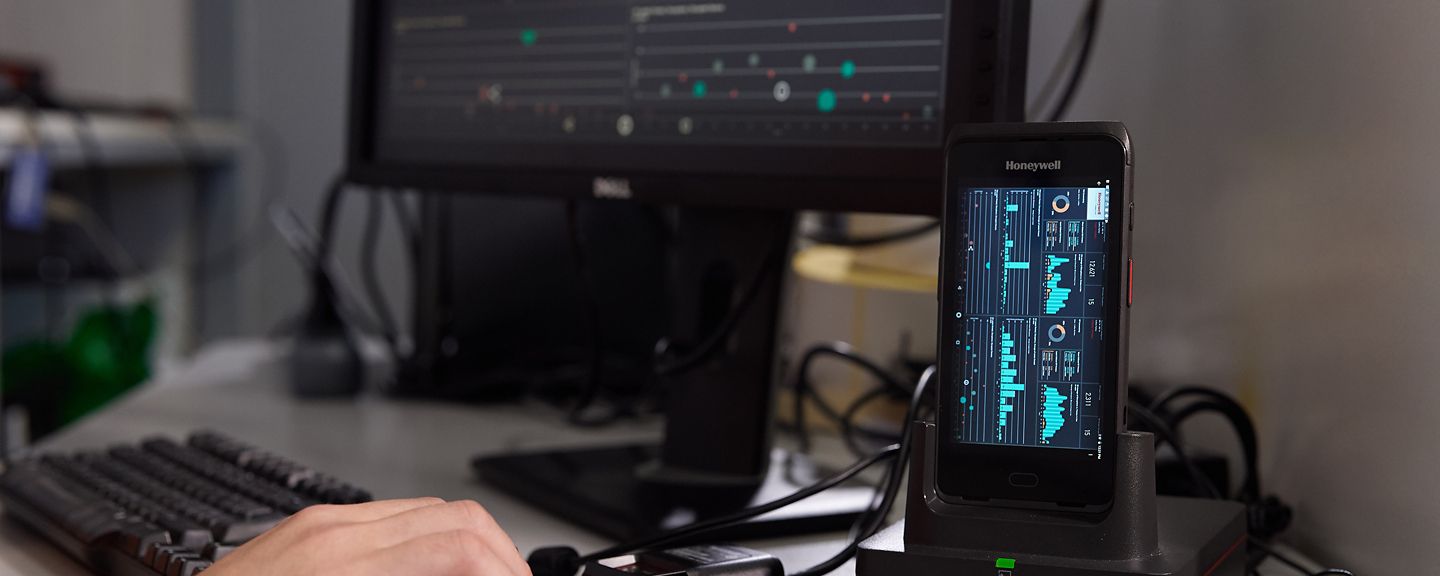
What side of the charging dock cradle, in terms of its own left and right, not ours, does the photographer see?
front

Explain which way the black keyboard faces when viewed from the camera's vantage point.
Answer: facing the viewer and to the left of the viewer

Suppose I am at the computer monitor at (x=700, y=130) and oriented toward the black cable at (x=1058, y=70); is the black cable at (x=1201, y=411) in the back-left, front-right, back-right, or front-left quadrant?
front-right

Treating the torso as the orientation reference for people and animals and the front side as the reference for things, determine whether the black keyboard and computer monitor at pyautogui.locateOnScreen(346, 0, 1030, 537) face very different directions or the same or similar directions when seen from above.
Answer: same or similar directions

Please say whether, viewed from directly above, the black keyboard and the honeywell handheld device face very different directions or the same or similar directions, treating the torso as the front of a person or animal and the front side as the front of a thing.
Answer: same or similar directions

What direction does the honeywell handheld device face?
toward the camera
